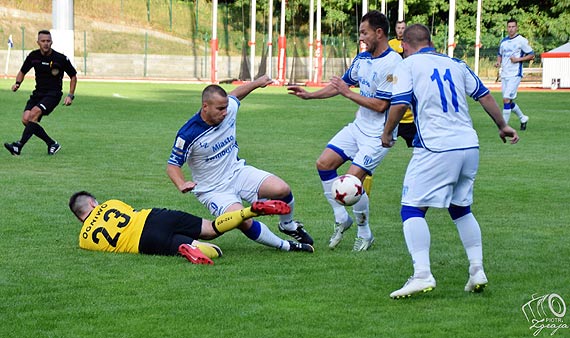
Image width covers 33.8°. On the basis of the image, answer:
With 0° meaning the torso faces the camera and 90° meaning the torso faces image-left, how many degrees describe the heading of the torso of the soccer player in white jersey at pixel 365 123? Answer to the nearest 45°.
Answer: approximately 45°

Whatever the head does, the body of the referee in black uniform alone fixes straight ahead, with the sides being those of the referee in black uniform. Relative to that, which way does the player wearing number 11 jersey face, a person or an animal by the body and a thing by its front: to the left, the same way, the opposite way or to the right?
the opposite way

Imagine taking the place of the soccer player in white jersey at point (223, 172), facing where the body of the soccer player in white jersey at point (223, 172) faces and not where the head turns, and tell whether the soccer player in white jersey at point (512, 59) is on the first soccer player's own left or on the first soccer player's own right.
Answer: on the first soccer player's own left

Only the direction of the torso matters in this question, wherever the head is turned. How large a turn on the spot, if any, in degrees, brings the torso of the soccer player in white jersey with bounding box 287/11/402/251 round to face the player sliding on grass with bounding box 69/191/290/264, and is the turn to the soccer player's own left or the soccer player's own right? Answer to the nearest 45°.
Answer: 0° — they already face them

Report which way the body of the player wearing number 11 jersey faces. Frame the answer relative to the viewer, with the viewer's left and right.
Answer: facing away from the viewer and to the left of the viewer

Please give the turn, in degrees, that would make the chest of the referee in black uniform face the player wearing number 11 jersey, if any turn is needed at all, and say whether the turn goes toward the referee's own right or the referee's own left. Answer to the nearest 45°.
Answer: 0° — they already face them

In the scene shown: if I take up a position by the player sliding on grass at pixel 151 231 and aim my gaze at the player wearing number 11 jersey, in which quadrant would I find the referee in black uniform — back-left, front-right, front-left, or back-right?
back-left

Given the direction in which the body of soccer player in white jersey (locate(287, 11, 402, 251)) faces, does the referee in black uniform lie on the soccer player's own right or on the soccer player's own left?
on the soccer player's own right

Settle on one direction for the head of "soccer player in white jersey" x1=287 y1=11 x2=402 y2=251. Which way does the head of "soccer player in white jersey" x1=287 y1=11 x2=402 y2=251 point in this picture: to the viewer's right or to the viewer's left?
to the viewer's left

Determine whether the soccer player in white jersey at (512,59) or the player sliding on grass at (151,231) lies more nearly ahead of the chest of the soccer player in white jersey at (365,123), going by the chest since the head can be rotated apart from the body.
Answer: the player sliding on grass

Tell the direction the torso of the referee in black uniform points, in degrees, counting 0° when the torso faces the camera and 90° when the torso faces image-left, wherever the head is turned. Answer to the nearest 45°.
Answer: approximately 0°

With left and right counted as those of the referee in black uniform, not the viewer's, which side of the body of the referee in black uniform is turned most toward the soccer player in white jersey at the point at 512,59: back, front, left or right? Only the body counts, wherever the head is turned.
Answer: left

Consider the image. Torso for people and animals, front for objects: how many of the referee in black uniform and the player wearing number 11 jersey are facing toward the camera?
1
